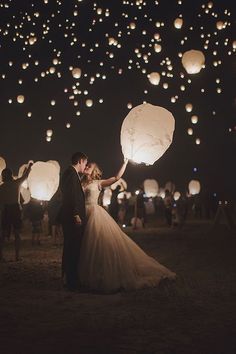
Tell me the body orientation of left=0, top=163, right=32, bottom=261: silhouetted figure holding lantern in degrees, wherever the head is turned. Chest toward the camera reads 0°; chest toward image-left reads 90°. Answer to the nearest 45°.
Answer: approximately 180°

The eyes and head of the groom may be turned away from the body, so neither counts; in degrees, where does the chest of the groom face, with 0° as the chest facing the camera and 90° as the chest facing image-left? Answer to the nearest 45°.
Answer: approximately 270°

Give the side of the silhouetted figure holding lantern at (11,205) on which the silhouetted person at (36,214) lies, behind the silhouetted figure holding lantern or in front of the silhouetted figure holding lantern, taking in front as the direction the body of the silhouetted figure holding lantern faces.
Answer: in front

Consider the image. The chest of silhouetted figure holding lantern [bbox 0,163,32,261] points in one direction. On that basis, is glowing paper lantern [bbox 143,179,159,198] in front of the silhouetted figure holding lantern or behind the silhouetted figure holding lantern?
in front

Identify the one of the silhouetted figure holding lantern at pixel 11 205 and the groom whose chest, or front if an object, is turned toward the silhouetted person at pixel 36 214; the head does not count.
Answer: the silhouetted figure holding lantern

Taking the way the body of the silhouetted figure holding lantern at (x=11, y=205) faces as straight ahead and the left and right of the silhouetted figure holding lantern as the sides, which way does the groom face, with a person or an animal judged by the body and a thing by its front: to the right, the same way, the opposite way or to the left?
to the right

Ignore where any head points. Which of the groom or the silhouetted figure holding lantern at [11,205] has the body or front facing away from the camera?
the silhouetted figure holding lantern

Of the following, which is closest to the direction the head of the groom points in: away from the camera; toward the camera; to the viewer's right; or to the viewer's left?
to the viewer's right

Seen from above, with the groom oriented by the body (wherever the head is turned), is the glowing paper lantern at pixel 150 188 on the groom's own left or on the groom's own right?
on the groom's own left

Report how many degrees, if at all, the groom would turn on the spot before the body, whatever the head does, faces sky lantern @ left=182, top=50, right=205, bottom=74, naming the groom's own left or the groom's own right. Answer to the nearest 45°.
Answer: approximately 45° to the groom's own left

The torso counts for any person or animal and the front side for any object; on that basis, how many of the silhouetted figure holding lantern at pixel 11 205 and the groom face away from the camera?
1

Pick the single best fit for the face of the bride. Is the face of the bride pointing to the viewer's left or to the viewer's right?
to the viewer's left
